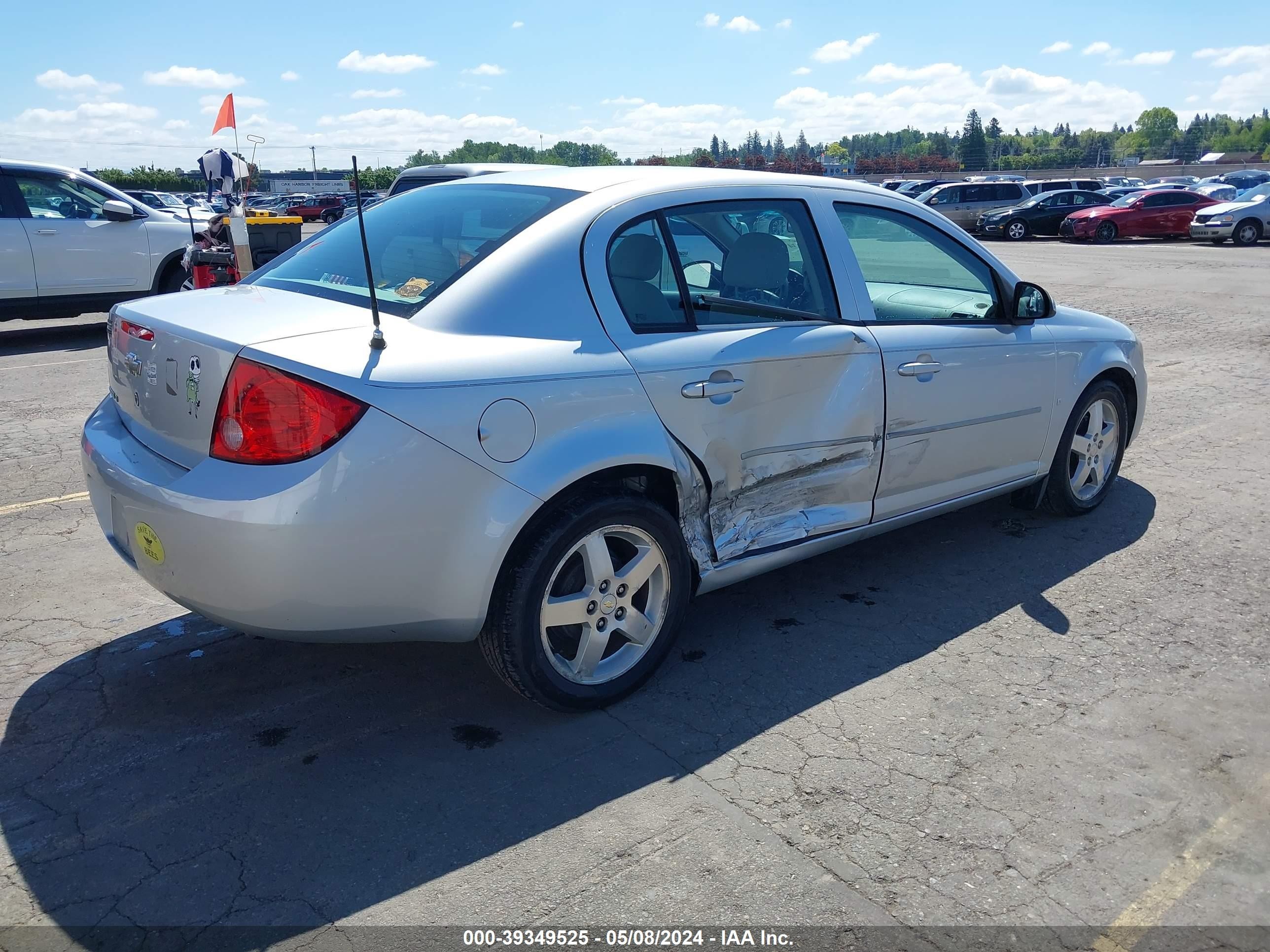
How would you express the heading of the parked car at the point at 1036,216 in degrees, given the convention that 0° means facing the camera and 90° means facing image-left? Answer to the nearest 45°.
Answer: approximately 45°

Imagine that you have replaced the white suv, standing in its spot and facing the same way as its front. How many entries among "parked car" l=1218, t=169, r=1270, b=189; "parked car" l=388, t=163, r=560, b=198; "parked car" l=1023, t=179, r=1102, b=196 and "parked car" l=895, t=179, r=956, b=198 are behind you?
0

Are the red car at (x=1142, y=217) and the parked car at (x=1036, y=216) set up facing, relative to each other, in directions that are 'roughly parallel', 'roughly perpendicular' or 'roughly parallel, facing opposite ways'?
roughly parallel

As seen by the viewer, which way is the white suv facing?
to the viewer's right

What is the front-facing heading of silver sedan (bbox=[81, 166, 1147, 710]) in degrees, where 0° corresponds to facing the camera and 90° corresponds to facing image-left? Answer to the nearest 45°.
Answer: approximately 225°

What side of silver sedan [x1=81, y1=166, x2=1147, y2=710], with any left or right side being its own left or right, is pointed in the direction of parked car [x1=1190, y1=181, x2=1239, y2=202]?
front

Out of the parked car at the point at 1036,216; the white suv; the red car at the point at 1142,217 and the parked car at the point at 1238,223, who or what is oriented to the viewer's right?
the white suv

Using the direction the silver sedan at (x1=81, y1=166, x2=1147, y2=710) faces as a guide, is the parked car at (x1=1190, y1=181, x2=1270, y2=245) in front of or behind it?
in front

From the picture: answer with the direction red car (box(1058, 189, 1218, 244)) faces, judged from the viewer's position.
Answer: facing the viewer and to the left of the viewer

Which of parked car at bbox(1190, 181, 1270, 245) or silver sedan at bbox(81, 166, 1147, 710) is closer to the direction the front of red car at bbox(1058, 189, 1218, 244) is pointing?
the silver sedan

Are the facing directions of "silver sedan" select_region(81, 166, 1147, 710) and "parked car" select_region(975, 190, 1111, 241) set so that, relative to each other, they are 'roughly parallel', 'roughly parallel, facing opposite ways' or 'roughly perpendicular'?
roughly parallel, facing opposite ways

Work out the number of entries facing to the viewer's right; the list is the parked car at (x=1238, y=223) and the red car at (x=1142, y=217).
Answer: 0

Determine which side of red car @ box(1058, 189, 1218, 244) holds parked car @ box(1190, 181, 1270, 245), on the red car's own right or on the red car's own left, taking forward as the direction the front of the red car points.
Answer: on the red car's own left

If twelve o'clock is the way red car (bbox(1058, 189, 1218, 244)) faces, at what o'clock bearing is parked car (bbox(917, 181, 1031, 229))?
The parked car is roughly at 2 o'clock from the red car.

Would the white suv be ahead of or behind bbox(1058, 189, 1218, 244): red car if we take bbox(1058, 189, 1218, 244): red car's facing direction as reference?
ahead
